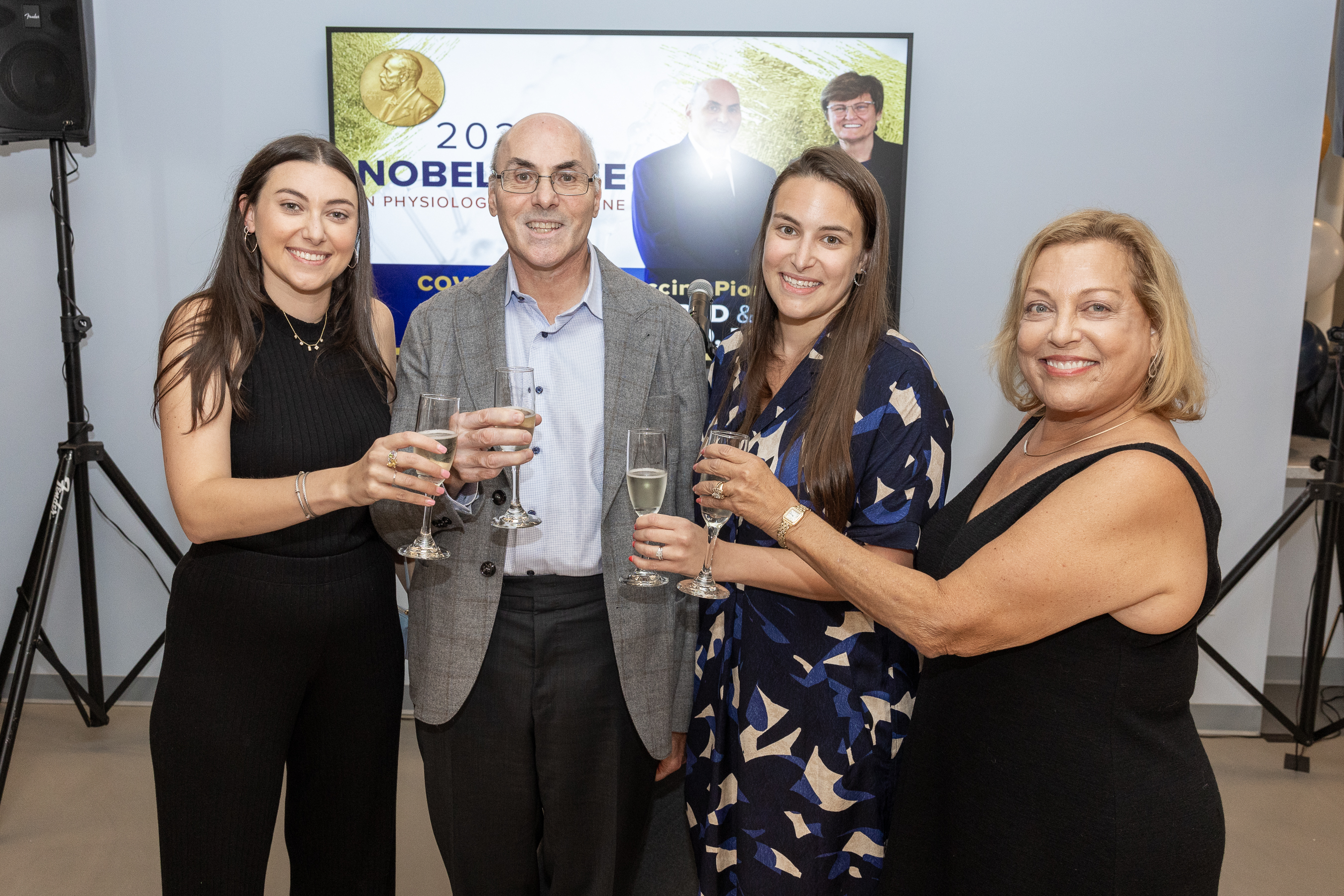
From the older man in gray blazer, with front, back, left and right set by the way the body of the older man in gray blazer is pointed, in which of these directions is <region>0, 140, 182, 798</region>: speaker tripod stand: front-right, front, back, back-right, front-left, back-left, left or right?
back-right

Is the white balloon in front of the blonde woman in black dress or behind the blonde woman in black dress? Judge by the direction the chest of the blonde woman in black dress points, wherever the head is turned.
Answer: behind

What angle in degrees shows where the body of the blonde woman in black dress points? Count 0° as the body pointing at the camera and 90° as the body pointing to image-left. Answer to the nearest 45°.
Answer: approximately 45°

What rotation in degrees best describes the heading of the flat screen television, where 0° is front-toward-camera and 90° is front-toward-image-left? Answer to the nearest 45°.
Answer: approximately 0°

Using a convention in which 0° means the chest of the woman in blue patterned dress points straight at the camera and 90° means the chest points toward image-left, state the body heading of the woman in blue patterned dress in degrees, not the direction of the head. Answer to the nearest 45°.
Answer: approximately 45°

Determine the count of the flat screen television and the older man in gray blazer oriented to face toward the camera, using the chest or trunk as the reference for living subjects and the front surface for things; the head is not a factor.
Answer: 2

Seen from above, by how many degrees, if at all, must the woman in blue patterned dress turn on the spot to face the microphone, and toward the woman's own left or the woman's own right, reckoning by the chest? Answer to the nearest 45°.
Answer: approximately 135° to the woman's own right

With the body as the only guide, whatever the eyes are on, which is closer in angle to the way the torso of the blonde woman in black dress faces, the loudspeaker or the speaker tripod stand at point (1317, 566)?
the loudspeaker

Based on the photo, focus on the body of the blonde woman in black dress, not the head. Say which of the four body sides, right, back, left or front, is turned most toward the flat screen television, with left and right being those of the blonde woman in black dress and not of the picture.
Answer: right

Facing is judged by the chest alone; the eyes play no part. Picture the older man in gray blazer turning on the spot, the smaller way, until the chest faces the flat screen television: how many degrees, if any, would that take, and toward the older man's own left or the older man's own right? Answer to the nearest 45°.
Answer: approximately 180°

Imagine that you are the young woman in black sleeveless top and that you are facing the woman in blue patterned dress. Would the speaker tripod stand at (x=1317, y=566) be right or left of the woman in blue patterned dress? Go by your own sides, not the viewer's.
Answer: left

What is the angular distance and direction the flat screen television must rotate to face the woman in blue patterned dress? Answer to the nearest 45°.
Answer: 0° — it already faces them
